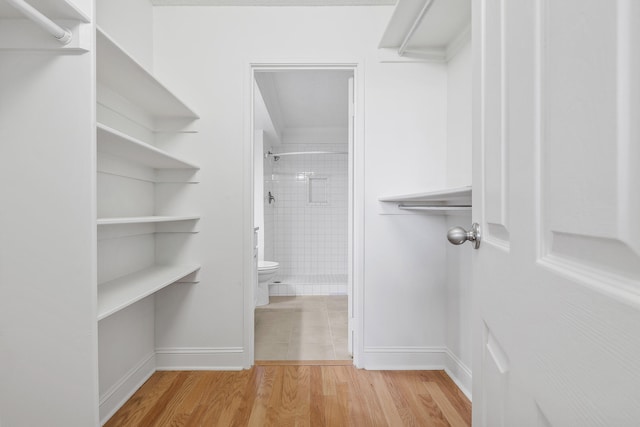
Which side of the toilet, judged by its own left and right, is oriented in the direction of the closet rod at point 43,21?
right

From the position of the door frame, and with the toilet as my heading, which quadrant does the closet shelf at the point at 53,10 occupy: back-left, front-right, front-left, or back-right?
back-left

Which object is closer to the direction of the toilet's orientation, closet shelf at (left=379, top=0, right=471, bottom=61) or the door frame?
the closet shelf

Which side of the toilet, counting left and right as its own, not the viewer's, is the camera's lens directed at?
right

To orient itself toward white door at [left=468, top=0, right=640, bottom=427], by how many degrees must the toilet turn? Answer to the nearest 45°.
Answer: approximately 90° to its right

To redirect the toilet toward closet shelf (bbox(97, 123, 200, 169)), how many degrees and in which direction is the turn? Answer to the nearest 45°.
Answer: approximately 90° to its right

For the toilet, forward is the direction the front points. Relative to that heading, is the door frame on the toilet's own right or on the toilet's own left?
on the toilet's own right

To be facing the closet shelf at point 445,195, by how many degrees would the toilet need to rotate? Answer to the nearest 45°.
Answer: approximately 90° to its right
